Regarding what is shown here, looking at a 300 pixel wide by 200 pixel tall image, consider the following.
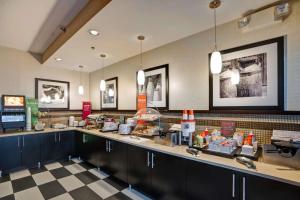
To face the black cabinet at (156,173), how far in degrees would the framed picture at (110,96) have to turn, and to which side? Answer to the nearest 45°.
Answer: approximately 45° to its left

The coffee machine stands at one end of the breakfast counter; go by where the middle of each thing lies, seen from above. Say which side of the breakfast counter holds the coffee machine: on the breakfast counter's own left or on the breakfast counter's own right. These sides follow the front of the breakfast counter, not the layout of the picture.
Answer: on the breakfast counter's own right

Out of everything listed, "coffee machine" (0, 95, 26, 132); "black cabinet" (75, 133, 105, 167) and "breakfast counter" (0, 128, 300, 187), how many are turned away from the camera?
0

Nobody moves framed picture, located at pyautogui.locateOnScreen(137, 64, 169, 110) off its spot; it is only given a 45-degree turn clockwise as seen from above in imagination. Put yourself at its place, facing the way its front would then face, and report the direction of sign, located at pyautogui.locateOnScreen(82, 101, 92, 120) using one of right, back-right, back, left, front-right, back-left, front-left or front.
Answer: front-right

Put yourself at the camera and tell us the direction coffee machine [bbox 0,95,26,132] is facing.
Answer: facing the viewer

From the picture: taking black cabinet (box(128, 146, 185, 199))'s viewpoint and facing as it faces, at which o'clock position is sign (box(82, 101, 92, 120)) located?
The sign is roughly at 3 o'clock from the black cabinet.

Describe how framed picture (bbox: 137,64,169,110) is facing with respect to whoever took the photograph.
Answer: facing the viewer and to the left of the viewer

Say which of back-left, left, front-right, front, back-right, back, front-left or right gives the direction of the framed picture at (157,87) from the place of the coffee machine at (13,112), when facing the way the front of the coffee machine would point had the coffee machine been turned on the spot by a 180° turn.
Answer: back-right

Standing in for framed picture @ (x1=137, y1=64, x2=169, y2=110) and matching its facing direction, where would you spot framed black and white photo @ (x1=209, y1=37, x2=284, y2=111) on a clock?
The framed black and white photo is roughly at 9 o'clock from the framed picture.

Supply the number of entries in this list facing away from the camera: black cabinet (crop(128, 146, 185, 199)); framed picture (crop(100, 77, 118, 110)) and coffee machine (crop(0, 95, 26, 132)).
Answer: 0

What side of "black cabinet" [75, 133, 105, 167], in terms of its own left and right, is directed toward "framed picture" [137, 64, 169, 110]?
left

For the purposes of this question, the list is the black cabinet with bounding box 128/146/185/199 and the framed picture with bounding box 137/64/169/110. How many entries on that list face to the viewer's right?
0
